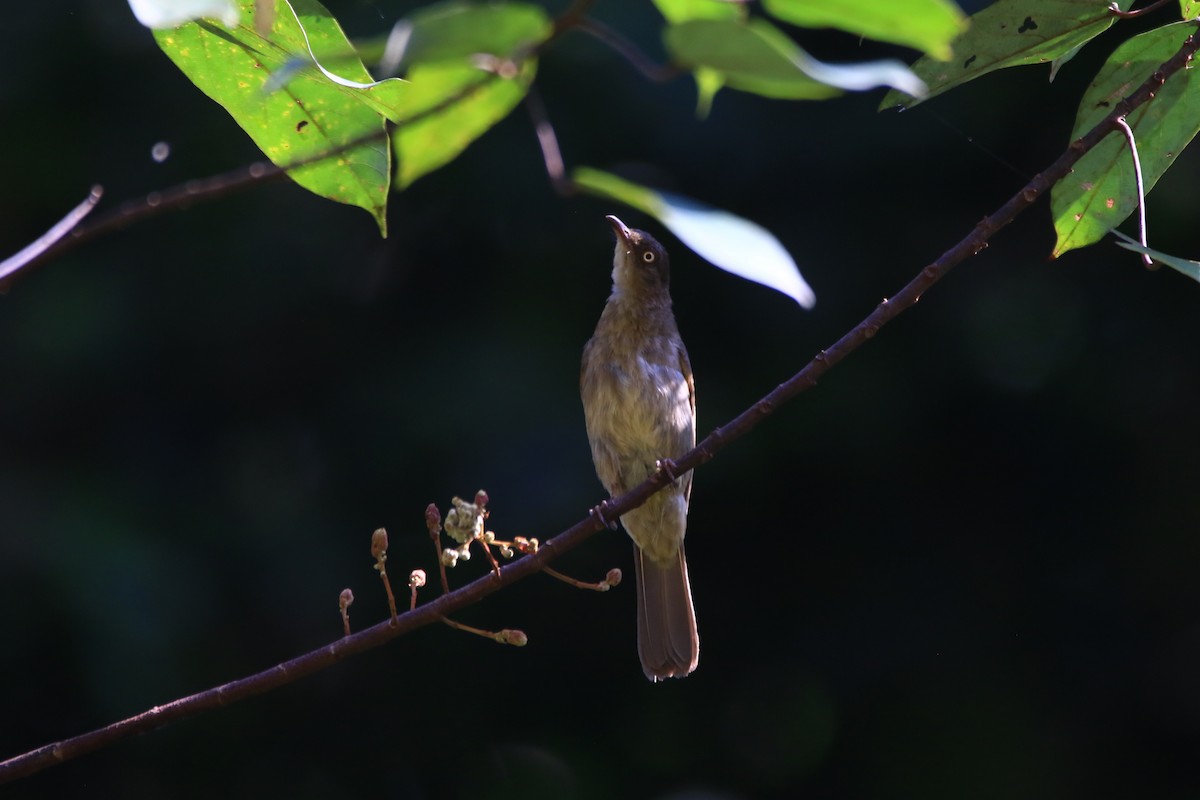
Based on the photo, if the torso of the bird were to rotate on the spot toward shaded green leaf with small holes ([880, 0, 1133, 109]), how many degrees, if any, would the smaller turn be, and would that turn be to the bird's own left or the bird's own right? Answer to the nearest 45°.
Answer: approximately 45° to the bird's own left

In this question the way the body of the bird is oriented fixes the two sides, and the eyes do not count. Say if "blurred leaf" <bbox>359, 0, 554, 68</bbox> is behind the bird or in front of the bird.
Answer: in front

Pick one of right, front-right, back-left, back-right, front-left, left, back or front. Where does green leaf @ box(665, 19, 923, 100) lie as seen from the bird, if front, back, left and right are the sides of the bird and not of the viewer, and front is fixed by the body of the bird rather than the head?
front-left

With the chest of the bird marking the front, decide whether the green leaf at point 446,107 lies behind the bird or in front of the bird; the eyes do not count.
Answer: in front

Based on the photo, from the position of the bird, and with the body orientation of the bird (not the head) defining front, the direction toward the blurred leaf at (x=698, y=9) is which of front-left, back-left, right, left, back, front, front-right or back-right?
front-left

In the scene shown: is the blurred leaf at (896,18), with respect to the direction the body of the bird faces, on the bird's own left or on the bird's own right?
on the bird's own left

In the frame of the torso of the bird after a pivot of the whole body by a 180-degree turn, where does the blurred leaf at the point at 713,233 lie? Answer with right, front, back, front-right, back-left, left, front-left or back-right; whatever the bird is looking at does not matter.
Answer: back-right

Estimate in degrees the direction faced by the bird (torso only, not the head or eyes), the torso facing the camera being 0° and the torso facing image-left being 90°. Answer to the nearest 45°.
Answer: approximately 45°
